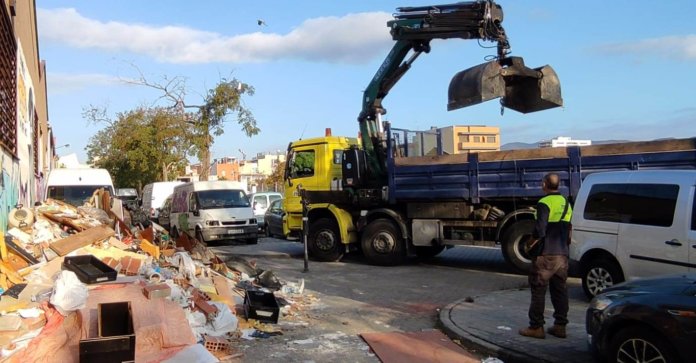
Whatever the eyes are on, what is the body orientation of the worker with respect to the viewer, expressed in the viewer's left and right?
facing away from the viewer and to the left of the viewer

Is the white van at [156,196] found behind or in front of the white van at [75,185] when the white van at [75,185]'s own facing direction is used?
behind

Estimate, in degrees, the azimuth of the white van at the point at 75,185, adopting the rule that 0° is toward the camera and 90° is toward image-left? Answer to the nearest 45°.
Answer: approximately 0°

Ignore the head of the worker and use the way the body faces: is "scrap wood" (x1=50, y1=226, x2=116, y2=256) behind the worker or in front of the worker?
in front

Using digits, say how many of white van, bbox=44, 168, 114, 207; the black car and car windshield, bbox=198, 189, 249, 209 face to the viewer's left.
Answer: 1

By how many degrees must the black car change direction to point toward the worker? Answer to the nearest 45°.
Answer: approximately 45° to its right

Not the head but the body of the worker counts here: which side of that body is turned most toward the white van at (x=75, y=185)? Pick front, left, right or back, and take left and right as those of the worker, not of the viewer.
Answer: front

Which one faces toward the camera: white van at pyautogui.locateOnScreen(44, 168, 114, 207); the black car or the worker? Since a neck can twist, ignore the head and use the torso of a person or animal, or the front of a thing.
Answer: the white van

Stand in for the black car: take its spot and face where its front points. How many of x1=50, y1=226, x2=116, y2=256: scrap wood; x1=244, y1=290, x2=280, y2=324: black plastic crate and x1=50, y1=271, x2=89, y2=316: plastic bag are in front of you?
3

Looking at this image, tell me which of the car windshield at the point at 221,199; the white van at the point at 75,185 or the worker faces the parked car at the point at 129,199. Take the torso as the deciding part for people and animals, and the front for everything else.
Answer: the worker

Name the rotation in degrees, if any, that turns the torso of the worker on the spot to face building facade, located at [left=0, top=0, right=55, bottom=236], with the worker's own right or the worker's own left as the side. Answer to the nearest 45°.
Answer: approximately 45° to the worker's own left

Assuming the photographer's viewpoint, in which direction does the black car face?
facing to the left of the viewer

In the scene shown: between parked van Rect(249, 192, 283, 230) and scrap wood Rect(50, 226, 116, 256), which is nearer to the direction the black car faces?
the scrap wood
